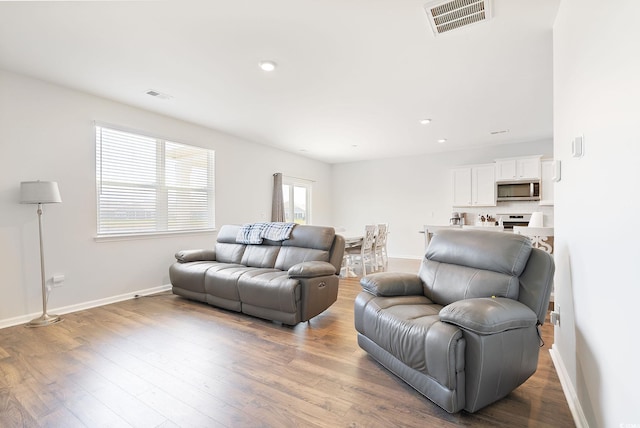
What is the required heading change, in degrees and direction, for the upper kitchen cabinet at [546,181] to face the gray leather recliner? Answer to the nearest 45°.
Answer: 0° — it already faces it

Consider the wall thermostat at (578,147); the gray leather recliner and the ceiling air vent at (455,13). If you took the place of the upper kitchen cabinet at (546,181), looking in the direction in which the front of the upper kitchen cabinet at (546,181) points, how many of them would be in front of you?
3

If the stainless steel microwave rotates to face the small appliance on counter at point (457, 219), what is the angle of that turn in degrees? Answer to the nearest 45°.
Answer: approximately 90° to its right

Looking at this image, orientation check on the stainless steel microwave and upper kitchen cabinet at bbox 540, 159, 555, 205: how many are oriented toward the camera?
2

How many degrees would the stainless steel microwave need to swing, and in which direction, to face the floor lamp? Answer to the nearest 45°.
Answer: approximately 45° to its right

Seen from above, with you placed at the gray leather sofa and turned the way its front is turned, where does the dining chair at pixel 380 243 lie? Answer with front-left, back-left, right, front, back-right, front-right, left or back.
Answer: back

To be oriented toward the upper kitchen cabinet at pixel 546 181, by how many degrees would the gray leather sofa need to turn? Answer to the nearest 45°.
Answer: approximately 135° to its left

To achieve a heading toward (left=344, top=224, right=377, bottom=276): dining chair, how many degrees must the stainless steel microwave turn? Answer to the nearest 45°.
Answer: approximately 45° to its right

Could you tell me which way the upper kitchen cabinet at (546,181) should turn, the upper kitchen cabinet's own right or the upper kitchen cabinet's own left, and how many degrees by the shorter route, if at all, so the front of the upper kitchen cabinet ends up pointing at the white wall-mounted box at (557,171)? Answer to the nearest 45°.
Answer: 0° — it already faces it
